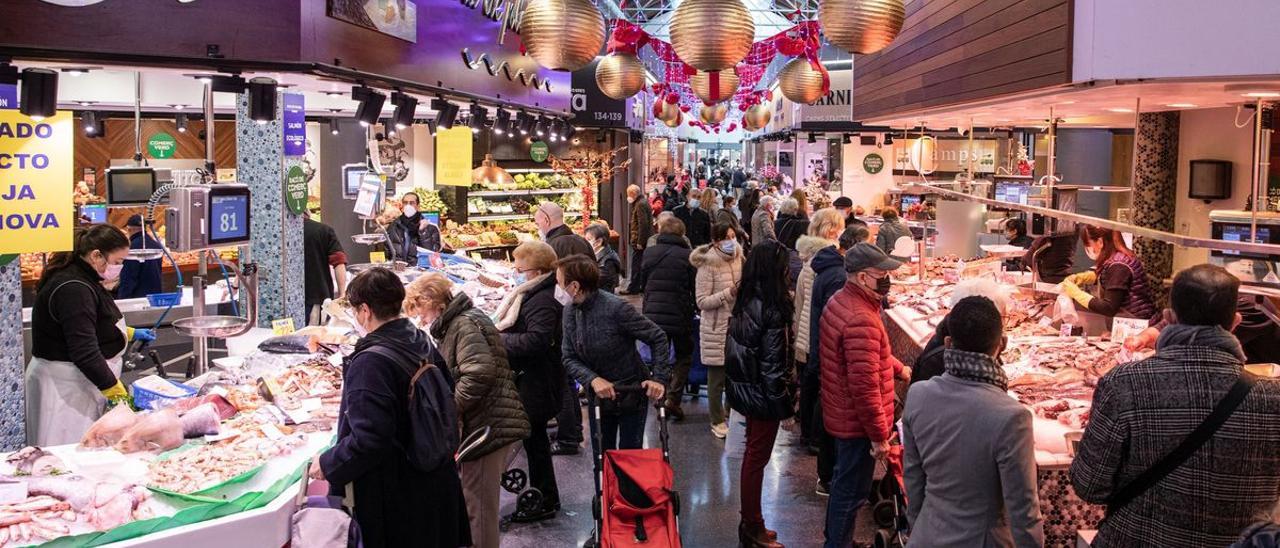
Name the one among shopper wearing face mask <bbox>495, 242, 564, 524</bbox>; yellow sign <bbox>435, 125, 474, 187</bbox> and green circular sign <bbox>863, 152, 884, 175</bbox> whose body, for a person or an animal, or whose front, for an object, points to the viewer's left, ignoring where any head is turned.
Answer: the shopper wearing face mask

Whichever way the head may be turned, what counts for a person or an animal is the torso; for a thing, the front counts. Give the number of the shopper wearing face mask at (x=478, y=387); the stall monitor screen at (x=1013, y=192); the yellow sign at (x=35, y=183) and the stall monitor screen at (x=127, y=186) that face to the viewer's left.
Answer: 1

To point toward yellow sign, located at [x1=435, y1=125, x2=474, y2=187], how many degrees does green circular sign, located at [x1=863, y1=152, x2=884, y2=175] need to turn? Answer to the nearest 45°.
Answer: approximately 45° to its right

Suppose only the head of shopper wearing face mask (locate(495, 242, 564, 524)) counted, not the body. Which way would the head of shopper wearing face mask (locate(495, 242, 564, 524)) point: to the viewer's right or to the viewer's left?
to the viewer's left

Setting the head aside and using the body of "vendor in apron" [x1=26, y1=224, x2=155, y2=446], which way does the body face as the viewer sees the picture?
to the viewer's right

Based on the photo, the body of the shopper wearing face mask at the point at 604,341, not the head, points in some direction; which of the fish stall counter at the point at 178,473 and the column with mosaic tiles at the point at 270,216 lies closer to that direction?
the fish stall counter

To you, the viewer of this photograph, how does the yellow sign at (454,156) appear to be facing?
facing the viewer

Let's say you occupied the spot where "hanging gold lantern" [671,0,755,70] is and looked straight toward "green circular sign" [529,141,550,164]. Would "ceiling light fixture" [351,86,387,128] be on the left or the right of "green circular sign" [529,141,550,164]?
left

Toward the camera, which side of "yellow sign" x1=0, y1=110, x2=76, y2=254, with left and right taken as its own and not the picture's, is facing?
front

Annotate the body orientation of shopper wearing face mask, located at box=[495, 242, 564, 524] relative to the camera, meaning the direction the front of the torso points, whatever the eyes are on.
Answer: to the viewer's left

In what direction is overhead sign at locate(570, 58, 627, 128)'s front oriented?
toward the camera

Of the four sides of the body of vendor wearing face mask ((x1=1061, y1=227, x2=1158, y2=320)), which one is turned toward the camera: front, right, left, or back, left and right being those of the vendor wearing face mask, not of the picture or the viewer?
left
